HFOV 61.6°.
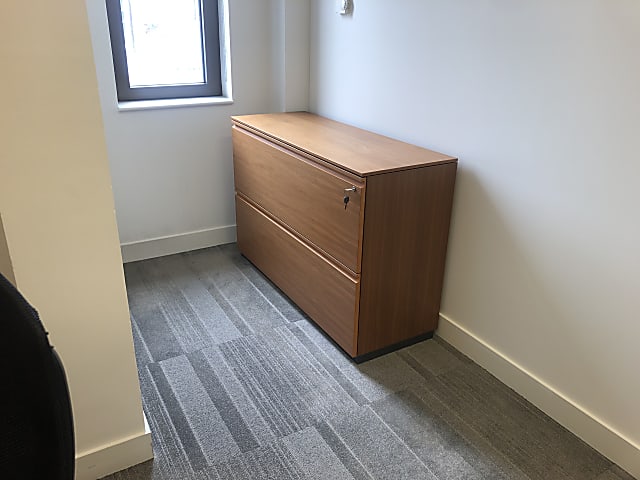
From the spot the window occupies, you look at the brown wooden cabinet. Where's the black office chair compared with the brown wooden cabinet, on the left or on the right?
right

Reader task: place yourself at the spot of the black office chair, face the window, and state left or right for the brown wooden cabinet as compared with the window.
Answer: right

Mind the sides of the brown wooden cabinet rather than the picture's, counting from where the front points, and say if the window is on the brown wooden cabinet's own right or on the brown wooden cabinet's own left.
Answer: on the brown wooden cabinet's own right

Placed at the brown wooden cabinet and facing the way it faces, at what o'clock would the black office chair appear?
The black office chair is roughly at 11 o'clock from the brown wooden cabinet.

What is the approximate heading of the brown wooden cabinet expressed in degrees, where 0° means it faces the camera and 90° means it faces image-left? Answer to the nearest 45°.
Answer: approximately 45°
